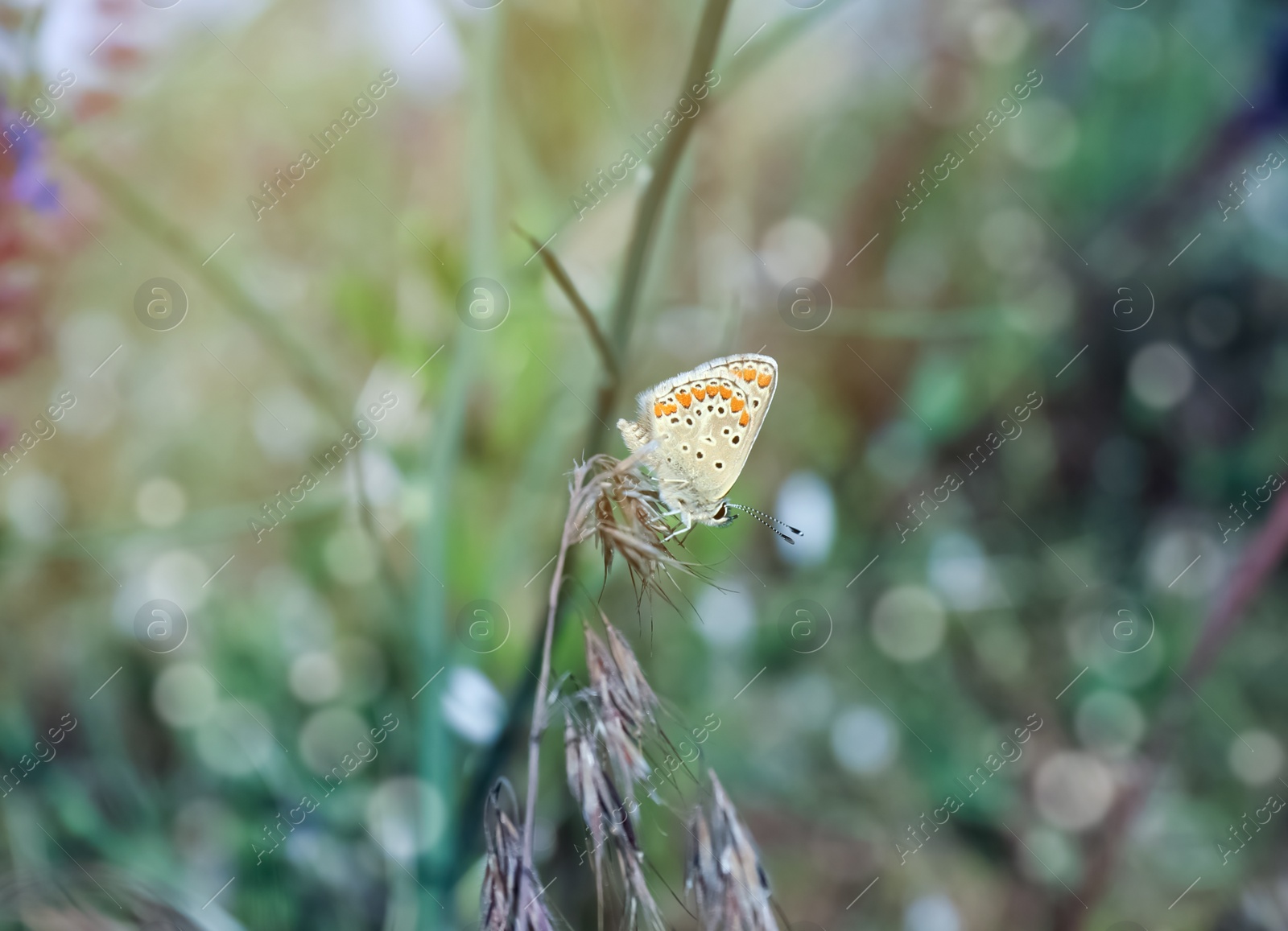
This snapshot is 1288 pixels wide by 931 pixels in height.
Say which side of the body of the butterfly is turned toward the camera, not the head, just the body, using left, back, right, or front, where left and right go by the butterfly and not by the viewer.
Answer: right
